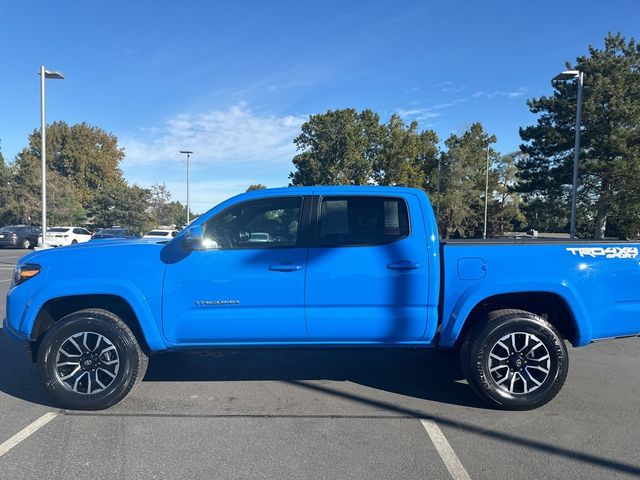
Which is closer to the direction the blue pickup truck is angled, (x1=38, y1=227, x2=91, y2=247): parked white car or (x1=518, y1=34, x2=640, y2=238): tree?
the parked white car

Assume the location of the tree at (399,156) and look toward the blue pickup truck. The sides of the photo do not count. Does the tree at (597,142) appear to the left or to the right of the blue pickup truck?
left

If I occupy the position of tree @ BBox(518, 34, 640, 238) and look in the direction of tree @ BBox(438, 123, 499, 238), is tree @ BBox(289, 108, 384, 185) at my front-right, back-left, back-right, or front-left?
front-left

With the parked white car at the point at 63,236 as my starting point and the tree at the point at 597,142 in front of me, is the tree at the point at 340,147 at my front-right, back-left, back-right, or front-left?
front-left

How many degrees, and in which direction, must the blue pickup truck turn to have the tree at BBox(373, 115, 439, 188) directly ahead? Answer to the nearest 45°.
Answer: approximately 90° to its right

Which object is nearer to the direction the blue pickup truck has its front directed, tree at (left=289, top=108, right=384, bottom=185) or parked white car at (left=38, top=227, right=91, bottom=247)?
the parked white car

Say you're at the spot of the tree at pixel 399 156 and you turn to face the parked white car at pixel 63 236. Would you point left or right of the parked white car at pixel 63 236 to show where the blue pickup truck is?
left

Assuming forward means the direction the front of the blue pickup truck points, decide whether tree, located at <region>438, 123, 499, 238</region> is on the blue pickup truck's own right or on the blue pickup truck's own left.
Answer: on the blue pickup truck's own right

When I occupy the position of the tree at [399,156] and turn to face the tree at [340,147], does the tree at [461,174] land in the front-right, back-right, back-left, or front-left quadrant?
back-right

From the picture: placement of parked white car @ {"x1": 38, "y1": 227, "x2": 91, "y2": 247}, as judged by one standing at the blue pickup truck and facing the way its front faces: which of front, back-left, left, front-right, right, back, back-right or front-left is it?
front-right

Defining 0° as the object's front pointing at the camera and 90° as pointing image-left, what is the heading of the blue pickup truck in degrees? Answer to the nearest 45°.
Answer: approximately 90°
